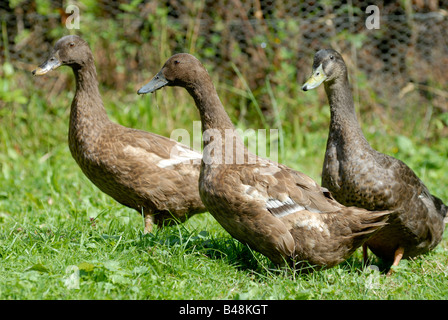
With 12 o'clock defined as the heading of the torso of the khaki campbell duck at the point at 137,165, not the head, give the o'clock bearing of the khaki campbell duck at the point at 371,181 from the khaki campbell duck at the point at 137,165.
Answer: the khaki campbell duck at the point at 371,181 is roughly at 7 o'clock from the khaki campbell duck at the point at 137,165.

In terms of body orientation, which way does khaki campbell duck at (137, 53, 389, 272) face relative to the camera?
to the viewer's left

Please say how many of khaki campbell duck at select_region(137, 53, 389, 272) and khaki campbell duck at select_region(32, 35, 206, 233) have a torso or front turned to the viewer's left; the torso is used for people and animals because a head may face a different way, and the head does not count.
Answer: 2

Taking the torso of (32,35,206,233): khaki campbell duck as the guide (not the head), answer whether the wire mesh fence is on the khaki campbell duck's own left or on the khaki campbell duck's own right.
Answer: on the khaki campbell duck's own right

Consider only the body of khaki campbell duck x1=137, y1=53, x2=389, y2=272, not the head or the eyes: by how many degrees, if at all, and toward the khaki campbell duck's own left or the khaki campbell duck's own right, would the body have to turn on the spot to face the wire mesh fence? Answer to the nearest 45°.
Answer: approximately 90° to the khaki campbell duck's own right

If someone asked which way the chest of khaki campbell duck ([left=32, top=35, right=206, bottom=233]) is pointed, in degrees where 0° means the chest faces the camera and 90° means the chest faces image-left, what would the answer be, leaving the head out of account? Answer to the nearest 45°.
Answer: approximately 90°

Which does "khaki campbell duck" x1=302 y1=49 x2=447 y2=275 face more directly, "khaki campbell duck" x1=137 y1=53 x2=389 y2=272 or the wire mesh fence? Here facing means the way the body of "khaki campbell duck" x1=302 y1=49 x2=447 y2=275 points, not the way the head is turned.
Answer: the khaki campbell duck

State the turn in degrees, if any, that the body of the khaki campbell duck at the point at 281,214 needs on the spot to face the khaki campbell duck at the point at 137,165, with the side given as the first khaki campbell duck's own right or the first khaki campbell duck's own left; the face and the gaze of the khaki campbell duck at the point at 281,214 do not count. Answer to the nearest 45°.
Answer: approximately 45° to the first khaki campbell duck's own right
